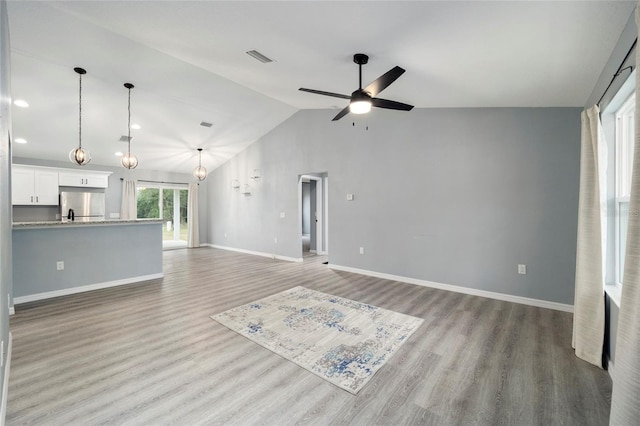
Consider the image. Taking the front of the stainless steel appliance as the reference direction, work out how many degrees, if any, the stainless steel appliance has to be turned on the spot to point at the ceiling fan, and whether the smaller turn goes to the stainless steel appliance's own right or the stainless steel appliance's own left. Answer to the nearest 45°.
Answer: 0° — it already faces it

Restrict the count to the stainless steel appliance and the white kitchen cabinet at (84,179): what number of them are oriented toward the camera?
2

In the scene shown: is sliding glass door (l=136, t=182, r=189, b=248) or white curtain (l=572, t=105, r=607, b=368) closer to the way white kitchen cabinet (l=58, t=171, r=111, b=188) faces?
the white curtain

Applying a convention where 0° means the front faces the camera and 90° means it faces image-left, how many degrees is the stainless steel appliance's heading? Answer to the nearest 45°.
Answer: approximately 0°

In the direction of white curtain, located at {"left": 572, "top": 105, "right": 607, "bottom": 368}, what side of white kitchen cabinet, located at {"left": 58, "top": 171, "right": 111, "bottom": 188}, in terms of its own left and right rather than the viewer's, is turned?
front

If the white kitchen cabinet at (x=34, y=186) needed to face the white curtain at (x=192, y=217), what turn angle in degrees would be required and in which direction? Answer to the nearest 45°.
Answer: approximately 90° to its left

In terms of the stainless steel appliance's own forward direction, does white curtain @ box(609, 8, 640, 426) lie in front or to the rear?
in front

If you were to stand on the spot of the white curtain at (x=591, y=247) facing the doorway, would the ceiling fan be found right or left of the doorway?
left

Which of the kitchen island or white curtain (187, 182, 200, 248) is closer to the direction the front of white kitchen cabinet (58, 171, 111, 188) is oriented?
the kitchen island

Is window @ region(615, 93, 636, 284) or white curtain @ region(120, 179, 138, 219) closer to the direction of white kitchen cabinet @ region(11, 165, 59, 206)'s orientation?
the window

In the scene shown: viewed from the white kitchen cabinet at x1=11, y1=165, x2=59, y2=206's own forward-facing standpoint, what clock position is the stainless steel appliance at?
The stainless steel appliance is roughly at 9 o'clock from the white kitchen cabinet.

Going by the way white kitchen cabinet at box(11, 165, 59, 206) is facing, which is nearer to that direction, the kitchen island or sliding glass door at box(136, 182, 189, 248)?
the kitchen island

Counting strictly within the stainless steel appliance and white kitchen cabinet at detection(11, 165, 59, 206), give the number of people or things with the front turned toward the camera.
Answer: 2

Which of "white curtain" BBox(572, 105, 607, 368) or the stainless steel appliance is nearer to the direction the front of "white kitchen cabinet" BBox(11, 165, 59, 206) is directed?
the white curtain

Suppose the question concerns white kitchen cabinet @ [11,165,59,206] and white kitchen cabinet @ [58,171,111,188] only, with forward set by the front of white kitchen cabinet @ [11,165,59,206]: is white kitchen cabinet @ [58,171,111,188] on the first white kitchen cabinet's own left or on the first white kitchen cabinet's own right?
on the first white kitchen cabinet's own left
